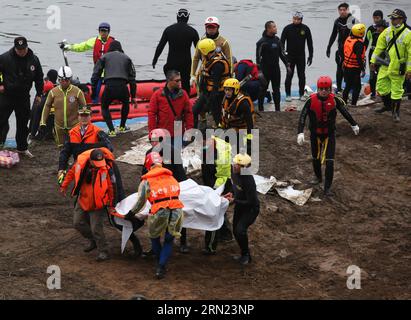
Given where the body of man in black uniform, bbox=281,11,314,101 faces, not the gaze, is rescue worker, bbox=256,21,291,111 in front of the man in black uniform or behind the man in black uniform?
in front

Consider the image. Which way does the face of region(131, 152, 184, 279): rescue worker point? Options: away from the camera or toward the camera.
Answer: away from the camera

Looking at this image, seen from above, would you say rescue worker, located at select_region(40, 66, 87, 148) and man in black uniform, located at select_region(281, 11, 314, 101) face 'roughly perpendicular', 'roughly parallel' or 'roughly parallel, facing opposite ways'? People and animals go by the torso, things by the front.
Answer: roughly parallel

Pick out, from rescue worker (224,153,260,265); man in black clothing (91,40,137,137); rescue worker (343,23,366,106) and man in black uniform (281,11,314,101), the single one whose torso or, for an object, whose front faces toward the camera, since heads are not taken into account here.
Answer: man in black uniform (281,11,314,101)

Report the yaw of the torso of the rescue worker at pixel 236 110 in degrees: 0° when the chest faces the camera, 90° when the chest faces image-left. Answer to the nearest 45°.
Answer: approximately 45°

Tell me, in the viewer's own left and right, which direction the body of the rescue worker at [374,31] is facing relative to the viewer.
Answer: facing the viewer and to the left of the viewer

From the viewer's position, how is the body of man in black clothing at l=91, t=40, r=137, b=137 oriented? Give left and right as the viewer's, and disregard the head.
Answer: facing away from the viewer

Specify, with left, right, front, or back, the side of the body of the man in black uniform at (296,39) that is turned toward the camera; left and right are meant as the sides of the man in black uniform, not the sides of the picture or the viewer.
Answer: front

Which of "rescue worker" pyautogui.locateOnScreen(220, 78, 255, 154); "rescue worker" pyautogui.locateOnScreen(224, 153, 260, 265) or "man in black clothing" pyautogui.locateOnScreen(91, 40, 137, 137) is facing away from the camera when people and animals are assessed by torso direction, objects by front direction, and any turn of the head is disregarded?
the man in black clothing

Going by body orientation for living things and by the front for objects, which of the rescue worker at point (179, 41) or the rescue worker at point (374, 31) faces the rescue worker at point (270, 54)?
the rescue worker at point (374, 31)

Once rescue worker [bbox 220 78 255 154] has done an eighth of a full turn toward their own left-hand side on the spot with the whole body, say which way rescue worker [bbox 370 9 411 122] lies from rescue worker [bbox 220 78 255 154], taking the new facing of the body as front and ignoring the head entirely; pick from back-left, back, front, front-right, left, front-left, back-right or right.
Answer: back-left

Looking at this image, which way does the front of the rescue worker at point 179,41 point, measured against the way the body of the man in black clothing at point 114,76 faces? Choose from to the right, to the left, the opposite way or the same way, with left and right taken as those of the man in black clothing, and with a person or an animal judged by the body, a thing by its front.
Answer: the opposite way

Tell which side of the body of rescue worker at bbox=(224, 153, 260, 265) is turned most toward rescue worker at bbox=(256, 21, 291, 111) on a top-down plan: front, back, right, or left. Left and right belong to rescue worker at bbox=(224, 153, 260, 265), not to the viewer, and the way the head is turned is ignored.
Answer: right

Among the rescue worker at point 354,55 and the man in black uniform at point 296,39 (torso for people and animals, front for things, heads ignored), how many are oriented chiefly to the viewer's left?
0

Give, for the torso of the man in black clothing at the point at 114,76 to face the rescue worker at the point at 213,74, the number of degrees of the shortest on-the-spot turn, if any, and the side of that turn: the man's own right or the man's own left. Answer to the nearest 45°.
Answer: approximately 135° to the man's own right

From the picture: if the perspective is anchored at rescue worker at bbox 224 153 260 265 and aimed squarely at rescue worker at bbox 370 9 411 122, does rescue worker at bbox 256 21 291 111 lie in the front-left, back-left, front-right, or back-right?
front-left
